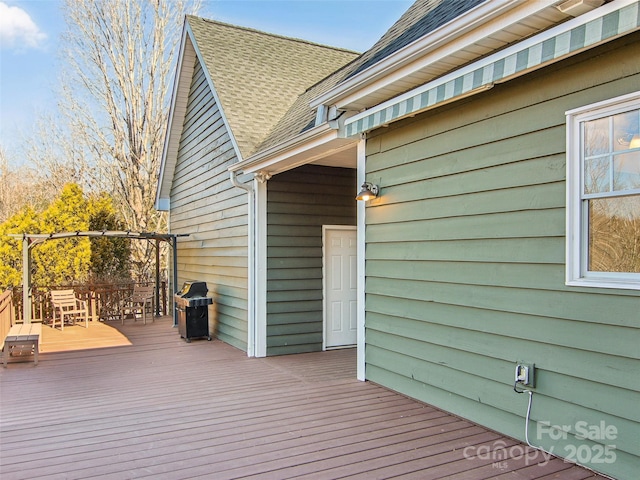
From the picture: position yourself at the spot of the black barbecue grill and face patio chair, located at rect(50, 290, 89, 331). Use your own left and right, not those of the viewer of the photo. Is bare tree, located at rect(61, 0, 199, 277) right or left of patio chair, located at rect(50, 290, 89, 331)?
right

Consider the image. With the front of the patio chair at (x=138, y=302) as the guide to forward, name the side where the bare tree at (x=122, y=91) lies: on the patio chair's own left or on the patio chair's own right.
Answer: on the patio chair's own right

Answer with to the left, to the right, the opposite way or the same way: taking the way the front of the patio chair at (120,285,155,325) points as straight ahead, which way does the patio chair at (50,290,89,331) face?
to the left

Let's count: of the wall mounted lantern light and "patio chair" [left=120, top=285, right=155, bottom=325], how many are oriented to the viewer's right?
0

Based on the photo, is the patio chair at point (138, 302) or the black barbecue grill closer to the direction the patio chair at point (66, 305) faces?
the black barbecue grill

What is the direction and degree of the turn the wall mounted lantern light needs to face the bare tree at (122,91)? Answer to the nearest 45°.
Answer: approximately 90° to its right

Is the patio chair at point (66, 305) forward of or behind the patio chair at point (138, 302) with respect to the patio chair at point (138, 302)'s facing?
forward
